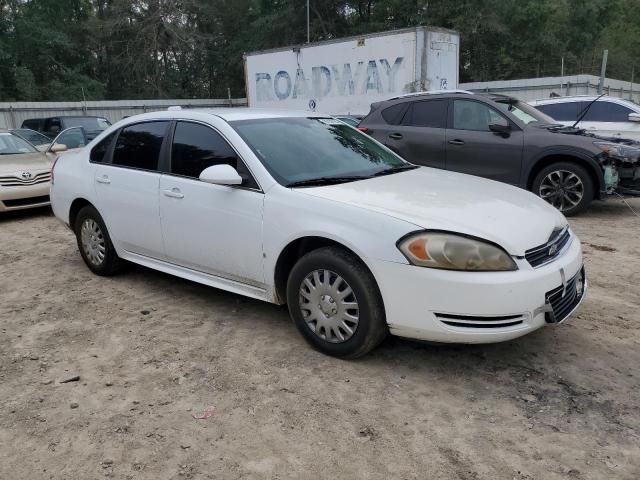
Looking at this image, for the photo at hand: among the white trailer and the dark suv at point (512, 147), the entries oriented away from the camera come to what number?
0

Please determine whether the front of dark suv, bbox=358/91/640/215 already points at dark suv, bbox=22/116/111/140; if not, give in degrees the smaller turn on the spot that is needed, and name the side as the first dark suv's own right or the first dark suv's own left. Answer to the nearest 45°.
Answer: approximately 180°

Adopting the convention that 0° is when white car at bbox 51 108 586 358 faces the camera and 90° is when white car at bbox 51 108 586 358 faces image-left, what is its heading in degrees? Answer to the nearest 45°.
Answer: approximately 315°

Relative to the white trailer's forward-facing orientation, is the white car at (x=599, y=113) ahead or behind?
ahead

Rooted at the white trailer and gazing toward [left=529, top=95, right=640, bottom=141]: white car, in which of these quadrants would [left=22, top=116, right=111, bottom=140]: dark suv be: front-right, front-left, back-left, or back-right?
back-right

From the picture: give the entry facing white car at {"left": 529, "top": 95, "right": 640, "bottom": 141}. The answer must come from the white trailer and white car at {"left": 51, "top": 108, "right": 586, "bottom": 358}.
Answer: the white trailer

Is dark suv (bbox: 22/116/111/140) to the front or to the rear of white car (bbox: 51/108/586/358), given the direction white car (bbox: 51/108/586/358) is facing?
to the rear

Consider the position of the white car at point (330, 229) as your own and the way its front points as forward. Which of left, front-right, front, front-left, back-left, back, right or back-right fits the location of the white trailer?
back-left

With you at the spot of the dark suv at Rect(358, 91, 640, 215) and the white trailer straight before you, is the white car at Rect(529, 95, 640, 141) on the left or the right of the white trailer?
right

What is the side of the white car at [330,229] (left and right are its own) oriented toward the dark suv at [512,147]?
left

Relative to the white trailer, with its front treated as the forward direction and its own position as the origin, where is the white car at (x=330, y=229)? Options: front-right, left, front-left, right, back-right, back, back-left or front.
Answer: front-right

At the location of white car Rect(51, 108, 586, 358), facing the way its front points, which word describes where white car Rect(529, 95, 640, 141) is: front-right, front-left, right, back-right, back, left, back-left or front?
left
